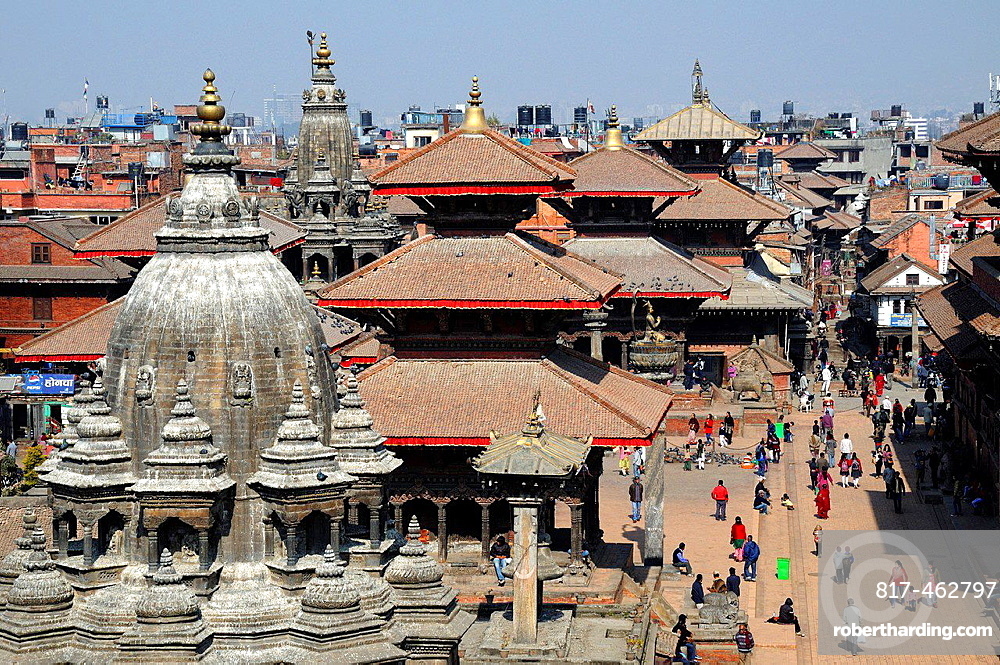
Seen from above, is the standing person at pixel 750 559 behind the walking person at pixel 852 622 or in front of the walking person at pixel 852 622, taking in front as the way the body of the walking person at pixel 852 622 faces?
in front
